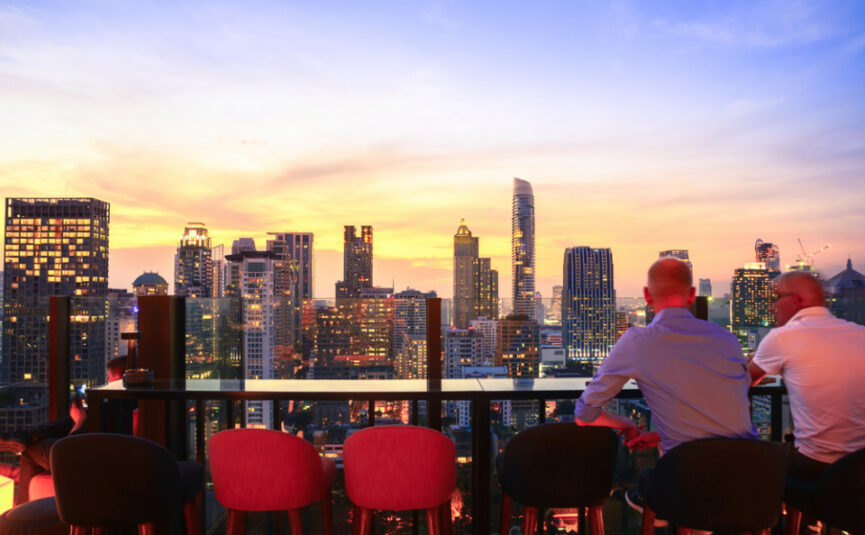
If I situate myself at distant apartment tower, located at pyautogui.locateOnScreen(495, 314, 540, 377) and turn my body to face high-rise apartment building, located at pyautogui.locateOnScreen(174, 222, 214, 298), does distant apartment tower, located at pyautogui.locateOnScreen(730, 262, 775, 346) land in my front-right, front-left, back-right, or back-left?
back-right

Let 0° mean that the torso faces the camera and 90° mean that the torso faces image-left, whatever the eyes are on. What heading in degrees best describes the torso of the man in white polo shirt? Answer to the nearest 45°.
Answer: approximately 135°

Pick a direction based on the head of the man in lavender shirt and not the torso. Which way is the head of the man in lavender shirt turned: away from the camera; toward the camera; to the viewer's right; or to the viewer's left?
away from the camera

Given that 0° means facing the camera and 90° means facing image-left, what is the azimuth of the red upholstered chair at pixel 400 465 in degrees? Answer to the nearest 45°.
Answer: approximately 180°

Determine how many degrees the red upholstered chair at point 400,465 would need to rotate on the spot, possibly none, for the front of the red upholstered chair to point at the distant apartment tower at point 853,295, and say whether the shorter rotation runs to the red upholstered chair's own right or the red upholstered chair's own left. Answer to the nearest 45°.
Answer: approximately 45° to the red upholstered chair's own right

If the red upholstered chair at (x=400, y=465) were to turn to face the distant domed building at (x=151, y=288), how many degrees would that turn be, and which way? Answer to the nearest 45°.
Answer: approximately 45° to its left
